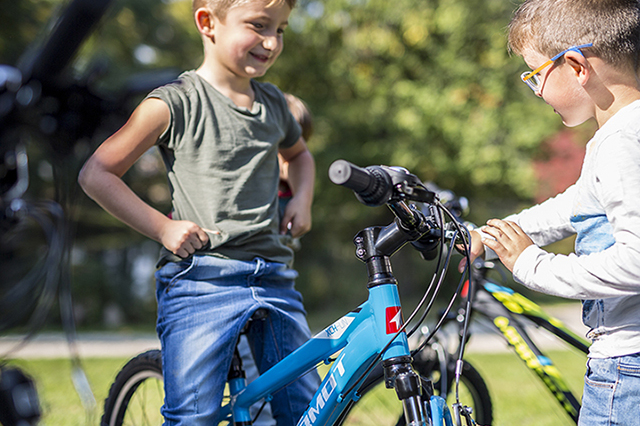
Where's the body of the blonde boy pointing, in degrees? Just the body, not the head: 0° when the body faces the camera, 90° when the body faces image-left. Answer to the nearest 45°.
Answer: approximately 315°

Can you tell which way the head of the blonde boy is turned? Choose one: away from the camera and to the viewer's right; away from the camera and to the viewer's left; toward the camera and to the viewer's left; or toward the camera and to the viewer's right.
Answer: toward the camera and to the viewer's right

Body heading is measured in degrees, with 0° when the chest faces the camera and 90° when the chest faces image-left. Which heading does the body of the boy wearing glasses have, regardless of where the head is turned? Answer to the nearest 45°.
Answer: approximately 90°

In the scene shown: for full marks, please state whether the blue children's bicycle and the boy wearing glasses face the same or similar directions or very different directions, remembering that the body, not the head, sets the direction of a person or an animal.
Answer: very different directions

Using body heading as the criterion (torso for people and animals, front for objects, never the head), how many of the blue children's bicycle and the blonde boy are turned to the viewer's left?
0

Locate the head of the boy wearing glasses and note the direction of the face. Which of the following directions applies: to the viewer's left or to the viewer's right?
to the viewer's left

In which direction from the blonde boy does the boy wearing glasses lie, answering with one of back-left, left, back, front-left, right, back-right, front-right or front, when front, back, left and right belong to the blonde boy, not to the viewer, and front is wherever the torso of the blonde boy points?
front
